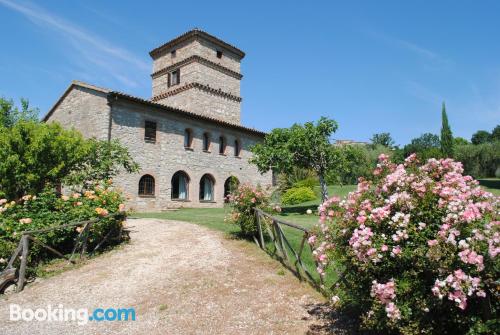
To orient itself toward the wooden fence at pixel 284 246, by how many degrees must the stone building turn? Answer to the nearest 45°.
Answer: approximately 45° to its right

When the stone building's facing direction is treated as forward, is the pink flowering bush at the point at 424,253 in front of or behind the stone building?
in front

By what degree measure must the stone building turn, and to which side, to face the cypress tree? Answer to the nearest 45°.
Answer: approximately 45° to its left

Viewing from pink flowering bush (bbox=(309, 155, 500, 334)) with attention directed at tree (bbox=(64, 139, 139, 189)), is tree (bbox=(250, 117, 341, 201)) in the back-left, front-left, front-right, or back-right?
front-right

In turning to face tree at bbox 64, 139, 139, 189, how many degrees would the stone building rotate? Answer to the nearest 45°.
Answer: approximately 90° to its right

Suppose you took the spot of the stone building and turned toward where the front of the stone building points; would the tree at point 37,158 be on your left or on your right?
on your right

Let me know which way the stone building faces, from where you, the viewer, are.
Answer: facing the viewer and to the right of the viewer

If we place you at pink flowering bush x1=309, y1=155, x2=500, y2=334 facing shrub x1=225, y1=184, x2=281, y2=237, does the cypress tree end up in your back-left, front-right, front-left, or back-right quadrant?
front-right

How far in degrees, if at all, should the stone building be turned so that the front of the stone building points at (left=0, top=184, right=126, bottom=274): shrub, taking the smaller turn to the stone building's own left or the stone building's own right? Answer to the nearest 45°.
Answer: approximately 45° to the stone building's own right

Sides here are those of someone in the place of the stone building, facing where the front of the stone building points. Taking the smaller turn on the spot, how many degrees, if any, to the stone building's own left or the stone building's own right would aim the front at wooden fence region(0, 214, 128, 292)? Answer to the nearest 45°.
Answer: approximately 45° to the stone building's own right
